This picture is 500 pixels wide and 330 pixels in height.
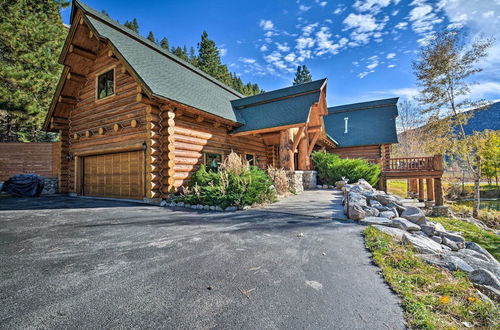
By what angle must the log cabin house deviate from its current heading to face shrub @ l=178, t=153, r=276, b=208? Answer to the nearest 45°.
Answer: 0° — it already faces it

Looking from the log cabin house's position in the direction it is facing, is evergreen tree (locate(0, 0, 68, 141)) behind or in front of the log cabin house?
behind
